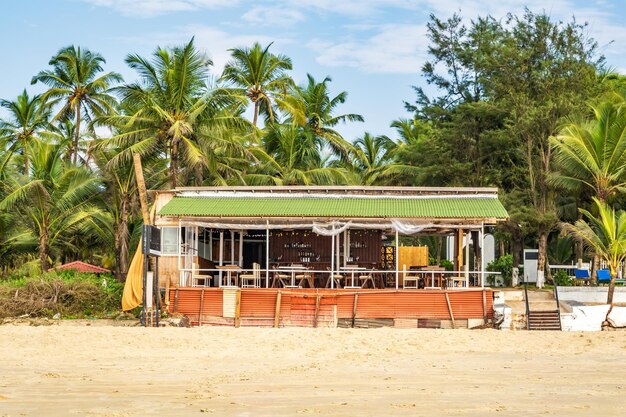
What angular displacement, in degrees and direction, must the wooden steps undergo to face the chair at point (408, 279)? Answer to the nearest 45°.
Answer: approximately 90° to its right

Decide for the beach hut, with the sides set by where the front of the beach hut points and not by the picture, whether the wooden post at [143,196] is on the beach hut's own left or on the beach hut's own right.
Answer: on the beach hut's own right

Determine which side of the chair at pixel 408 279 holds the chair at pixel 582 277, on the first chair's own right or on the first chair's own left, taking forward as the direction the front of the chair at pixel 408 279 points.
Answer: on the first chair's own left

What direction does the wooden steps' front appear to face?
toward the camera
